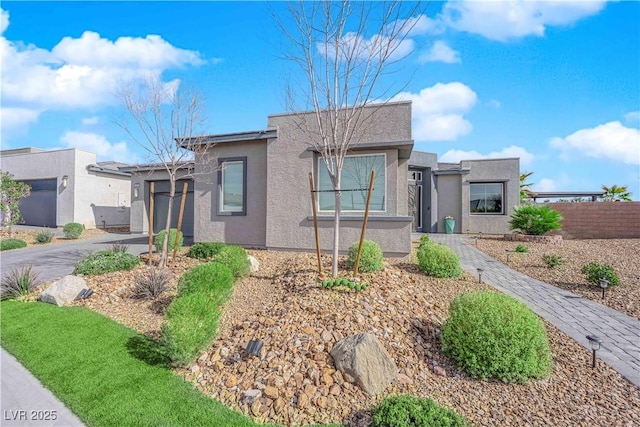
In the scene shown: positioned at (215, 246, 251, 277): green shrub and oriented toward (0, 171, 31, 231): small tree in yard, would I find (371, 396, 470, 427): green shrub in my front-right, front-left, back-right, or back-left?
back-left

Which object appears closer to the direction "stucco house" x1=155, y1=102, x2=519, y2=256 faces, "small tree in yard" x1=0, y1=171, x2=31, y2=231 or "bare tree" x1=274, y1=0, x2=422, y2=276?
the bare tree

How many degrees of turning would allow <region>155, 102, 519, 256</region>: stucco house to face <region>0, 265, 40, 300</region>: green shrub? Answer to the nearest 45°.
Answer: approximately 45° to its right

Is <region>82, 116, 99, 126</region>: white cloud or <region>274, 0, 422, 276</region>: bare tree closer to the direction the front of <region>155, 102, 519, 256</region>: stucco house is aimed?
the bare tree

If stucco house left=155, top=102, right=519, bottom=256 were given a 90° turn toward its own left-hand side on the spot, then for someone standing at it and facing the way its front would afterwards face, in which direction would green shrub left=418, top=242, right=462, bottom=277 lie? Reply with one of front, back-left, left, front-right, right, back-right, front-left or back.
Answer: front-right

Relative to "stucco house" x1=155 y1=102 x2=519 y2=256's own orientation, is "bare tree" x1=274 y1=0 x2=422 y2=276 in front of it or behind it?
in front

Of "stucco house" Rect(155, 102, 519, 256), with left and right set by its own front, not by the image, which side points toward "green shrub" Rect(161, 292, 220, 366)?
front

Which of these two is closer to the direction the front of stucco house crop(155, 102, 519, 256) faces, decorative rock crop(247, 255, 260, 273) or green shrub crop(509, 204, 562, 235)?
the decorative rock

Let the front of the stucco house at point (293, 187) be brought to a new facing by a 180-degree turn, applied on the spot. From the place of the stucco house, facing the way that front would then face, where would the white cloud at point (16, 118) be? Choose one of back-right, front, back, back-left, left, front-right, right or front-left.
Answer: left

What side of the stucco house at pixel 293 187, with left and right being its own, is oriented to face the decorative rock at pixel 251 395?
front

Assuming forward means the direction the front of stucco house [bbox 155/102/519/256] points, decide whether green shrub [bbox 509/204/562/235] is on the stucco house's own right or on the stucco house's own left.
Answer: on the stucco house's own left

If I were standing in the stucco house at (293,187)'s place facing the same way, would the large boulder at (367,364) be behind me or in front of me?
in front

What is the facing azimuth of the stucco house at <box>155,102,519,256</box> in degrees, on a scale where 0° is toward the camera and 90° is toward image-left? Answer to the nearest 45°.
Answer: approximately 0°
